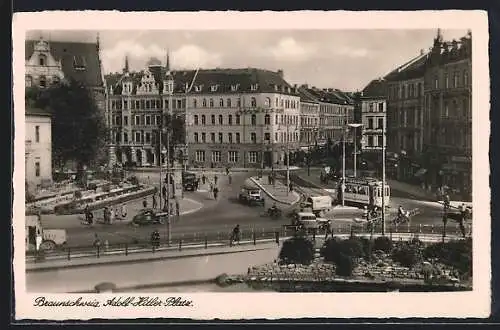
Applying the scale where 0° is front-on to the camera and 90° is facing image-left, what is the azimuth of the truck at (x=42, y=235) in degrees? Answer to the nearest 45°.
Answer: approximately 270°

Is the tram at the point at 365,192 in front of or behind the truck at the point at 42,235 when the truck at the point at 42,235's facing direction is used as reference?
in front

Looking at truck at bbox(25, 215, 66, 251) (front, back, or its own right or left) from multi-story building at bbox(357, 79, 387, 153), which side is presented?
front

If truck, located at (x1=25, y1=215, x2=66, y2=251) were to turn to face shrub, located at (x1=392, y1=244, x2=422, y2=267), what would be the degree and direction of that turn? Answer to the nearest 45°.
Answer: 0° — it already faces it

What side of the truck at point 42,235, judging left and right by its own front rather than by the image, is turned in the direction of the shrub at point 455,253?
front

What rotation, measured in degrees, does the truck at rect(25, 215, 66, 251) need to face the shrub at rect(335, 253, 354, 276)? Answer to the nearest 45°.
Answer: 0° — it already faces it

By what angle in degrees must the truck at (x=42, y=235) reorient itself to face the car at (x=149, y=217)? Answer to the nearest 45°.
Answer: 0° — it already faces it

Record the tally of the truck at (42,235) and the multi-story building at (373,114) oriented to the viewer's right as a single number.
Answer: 1

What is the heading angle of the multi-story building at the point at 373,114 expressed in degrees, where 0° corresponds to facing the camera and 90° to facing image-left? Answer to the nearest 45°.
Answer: approximately 0°
